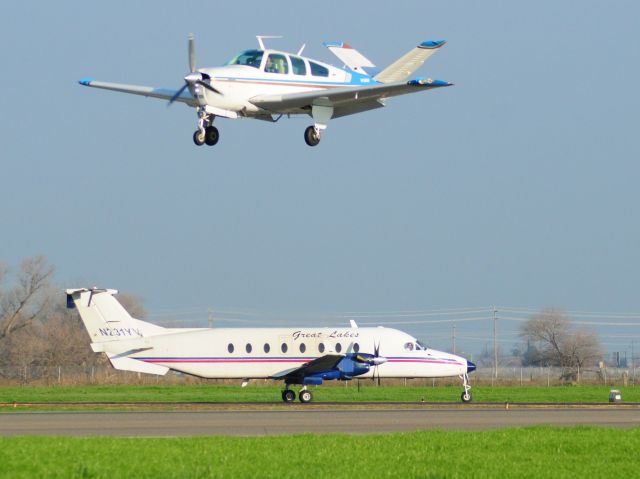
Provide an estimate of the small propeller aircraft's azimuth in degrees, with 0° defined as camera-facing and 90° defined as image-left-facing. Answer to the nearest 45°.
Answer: approximately 45°

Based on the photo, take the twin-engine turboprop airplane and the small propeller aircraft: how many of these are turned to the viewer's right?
1

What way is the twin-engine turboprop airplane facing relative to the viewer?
to the viewer's right
